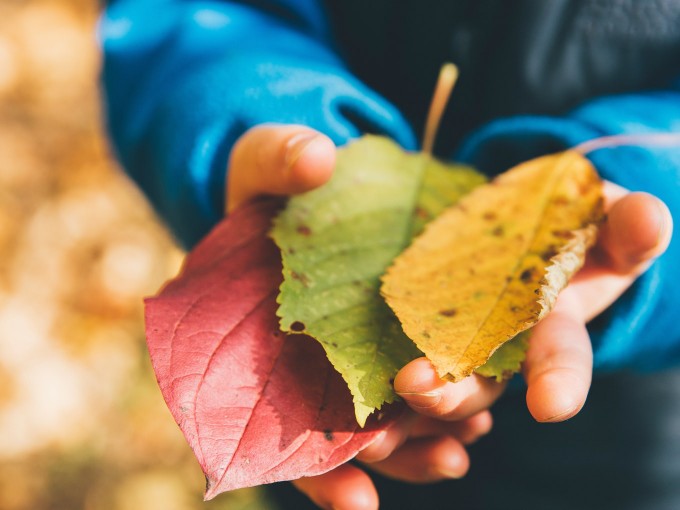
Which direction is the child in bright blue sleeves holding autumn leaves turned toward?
toward the camera
